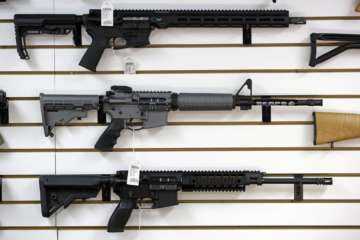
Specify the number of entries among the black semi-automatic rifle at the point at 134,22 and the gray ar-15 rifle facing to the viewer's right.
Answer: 2

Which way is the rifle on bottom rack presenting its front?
to the viewer's right

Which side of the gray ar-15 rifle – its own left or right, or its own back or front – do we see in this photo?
right

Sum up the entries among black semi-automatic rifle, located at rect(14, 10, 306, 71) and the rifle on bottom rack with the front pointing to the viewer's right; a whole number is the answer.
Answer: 2

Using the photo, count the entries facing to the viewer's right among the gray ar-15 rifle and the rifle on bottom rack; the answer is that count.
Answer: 2

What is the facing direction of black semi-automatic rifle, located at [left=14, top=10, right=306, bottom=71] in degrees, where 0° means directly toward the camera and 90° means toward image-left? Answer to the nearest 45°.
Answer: approximately 270°
